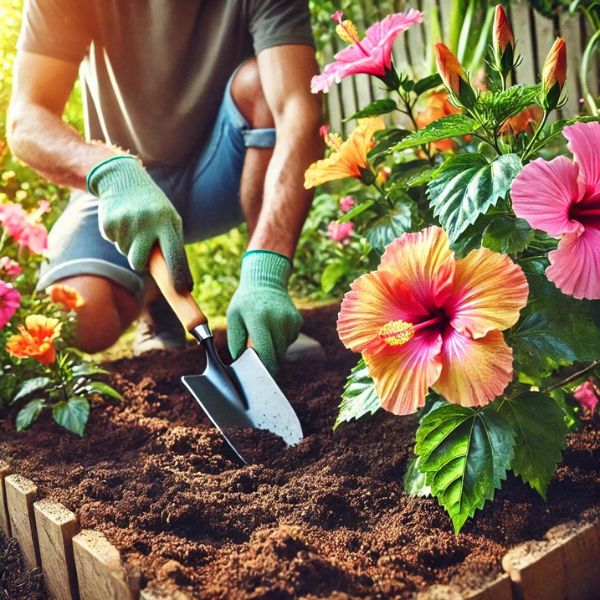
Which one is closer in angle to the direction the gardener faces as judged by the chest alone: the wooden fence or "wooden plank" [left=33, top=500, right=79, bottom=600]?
the wooden plank

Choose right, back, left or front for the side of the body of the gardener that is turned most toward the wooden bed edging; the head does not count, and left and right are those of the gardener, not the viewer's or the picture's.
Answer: front

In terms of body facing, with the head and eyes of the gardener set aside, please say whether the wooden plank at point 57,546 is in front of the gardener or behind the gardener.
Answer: in front

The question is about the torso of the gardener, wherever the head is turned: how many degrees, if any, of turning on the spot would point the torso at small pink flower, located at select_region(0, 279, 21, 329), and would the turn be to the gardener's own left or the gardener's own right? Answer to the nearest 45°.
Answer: approximately 45° to the gardener's own right

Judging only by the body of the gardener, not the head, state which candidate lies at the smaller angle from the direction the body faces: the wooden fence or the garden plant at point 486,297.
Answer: the garden plant

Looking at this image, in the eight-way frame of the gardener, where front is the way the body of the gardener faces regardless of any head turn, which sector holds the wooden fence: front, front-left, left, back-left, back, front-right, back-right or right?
back-left

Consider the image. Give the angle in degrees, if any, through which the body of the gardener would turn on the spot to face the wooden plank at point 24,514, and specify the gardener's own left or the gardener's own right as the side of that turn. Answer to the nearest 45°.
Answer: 0° — they already face it

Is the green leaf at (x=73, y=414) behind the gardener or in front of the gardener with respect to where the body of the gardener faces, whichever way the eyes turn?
in front

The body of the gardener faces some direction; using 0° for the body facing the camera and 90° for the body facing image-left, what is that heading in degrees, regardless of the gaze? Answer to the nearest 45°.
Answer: approximately 0°

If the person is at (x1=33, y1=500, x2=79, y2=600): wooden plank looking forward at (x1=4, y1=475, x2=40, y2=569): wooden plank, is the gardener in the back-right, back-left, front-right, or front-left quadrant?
front-right

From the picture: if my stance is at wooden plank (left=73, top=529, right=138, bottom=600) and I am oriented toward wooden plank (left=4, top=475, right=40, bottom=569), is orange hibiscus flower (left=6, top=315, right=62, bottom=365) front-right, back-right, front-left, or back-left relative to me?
front-right
